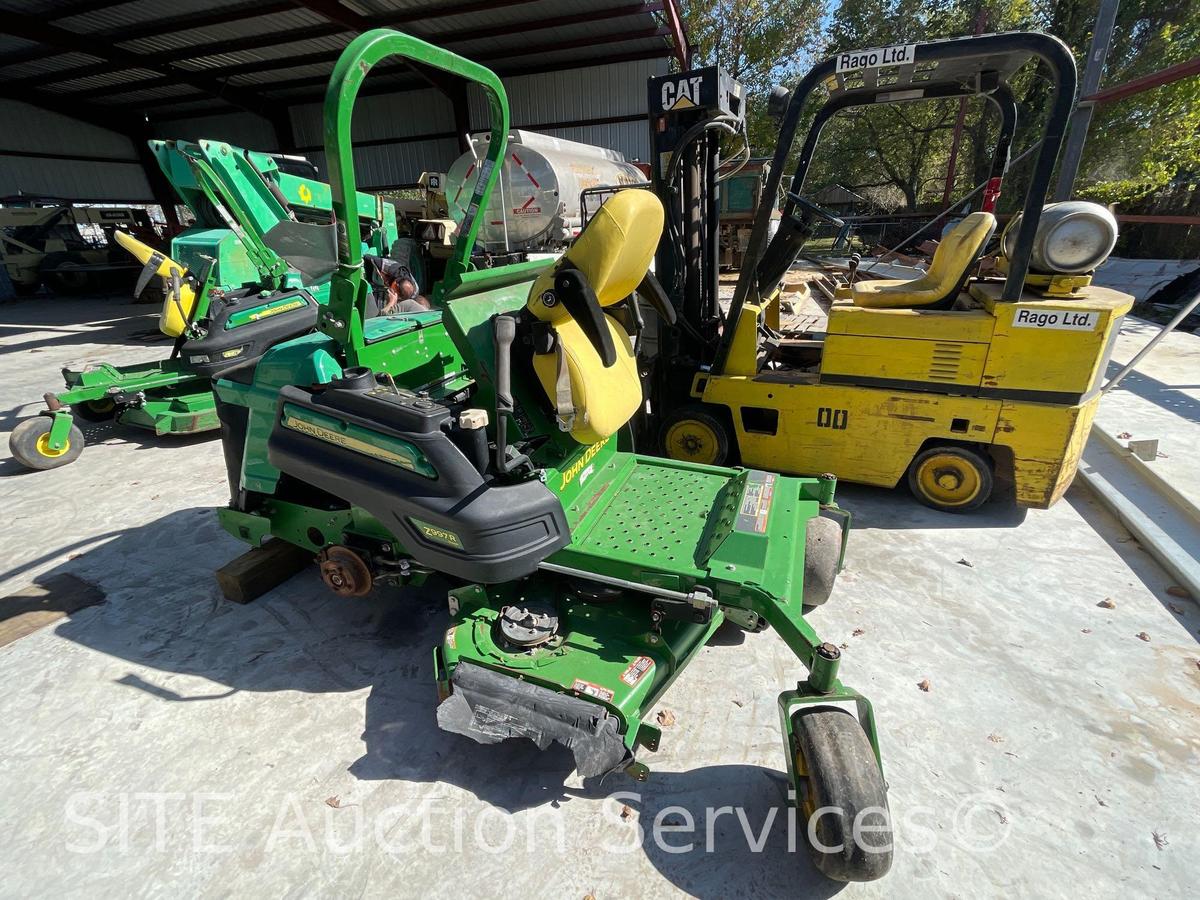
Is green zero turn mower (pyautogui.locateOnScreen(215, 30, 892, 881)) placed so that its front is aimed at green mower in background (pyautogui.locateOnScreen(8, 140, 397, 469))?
no

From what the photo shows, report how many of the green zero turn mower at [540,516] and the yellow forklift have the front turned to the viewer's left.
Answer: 1

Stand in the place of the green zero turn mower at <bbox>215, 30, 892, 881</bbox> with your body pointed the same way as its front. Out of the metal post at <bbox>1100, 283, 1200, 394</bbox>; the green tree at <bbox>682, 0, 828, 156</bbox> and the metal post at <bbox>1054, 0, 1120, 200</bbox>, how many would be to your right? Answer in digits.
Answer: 0

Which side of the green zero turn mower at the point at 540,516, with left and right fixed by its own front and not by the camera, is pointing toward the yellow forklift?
left

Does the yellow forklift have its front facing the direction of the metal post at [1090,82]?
no

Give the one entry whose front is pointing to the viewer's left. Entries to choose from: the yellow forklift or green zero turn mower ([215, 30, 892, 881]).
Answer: the yellow forklift

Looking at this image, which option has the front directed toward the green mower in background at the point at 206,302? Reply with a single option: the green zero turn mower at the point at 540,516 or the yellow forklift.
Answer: the yellow forklift

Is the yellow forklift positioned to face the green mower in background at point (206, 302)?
yes

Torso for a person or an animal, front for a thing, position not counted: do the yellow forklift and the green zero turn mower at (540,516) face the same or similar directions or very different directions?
very different directions

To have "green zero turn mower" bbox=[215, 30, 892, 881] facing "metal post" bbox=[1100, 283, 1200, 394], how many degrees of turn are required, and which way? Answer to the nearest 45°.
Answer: approximately 45° to its left

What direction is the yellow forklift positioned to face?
to the viewer's left

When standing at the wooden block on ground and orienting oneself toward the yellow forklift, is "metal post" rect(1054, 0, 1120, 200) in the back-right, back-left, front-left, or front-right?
front-left

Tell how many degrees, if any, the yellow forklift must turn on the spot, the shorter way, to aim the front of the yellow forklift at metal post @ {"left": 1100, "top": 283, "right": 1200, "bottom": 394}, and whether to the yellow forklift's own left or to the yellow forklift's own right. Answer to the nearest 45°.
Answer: approximately 135° to the yellow forklift's own right

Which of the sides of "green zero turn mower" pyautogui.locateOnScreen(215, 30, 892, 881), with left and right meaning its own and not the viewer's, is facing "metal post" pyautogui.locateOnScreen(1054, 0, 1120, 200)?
left

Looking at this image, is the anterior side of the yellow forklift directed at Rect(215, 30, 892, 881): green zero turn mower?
no

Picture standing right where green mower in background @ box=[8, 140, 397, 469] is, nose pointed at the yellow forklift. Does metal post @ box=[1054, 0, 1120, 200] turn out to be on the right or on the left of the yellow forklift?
left
